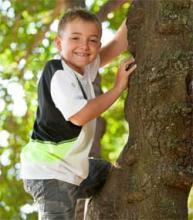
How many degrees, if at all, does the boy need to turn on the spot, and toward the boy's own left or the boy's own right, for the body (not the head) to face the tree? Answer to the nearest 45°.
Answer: approximately 90° to the boy's own left

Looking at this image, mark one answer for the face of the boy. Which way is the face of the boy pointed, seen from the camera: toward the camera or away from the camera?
toward the camera
